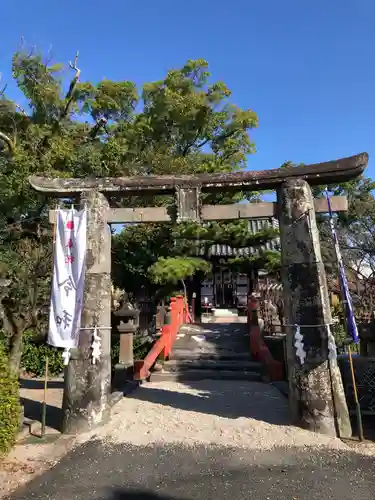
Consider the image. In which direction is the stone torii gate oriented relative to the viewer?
toward the camera

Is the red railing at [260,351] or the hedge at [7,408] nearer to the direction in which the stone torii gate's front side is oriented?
the hedge

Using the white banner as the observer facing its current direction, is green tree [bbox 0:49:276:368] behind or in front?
behind

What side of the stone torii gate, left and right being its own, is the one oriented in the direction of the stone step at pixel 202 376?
back

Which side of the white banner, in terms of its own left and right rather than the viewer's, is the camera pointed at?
front

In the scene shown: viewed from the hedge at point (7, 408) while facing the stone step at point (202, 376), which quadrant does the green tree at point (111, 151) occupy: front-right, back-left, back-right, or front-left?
front-left

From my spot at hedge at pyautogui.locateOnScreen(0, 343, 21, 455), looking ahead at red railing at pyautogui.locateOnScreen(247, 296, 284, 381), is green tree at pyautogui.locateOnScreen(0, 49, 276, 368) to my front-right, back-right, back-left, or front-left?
front-left

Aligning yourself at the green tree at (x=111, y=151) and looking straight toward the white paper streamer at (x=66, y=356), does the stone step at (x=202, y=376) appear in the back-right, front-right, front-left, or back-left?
front-left

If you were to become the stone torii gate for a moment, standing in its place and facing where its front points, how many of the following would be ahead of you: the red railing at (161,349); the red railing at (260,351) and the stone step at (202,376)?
0

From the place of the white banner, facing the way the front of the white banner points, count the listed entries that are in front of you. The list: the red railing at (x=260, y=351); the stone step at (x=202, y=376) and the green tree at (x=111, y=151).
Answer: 0

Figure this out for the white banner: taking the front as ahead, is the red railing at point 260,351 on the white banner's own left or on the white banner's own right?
on the white banner's own left

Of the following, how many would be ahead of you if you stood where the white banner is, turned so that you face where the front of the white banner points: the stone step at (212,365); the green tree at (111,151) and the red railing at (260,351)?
0

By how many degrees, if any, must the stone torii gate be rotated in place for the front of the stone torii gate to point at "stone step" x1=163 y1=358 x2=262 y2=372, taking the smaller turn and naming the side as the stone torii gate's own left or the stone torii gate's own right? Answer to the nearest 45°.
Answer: approximately 180°

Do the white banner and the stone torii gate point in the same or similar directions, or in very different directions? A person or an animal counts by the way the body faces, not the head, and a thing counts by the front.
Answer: same or similar directions
